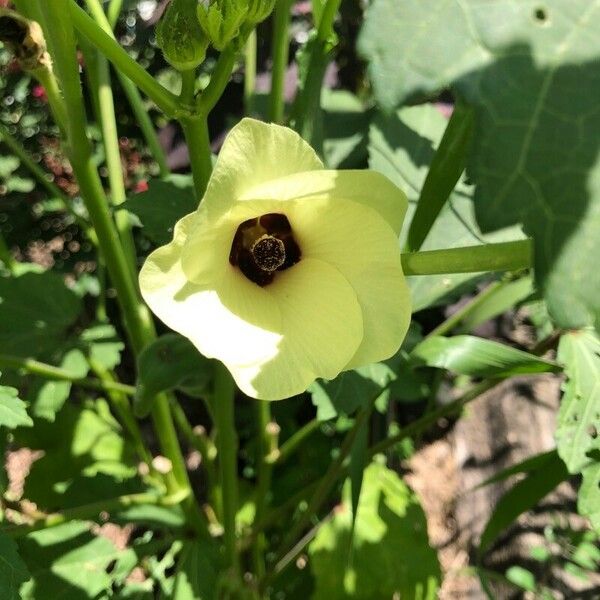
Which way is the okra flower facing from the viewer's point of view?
toward the camera
